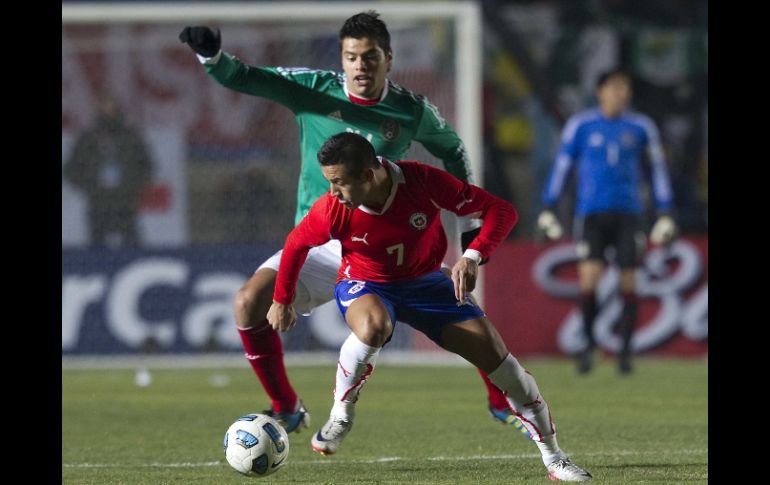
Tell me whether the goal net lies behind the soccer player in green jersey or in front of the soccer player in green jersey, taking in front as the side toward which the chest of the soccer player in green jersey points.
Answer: behind

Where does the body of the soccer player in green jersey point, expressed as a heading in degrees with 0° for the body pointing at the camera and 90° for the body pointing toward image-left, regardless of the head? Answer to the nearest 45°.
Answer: approximately 0°

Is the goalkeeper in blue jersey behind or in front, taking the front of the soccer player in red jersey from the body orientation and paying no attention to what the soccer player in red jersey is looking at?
behind

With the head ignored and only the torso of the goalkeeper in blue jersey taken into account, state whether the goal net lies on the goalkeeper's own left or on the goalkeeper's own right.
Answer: on the goalkeeper's own right

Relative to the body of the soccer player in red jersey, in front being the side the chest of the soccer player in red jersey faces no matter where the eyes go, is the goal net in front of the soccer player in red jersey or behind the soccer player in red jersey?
behind
